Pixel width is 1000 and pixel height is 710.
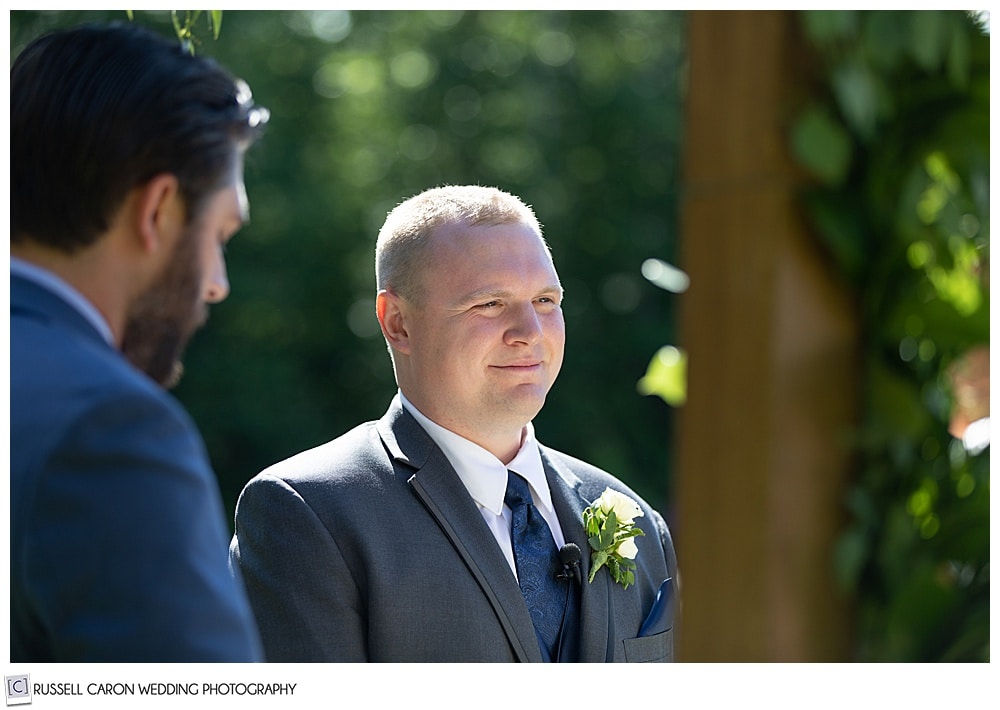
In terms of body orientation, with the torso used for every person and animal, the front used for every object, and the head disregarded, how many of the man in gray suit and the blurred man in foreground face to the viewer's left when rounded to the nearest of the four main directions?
0

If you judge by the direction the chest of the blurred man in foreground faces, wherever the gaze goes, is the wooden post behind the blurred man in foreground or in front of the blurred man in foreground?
in front

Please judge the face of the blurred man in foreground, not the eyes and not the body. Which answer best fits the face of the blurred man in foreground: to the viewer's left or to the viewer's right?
to the viewer's right

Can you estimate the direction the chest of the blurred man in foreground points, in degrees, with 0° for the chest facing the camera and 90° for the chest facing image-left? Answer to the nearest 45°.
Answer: approximately 225°

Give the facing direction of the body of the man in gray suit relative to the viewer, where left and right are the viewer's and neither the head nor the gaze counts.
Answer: facing the viewer and to the right of the viewer
